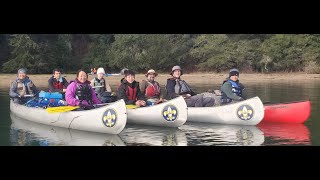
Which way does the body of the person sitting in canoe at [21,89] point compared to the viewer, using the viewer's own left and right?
facing the viewer

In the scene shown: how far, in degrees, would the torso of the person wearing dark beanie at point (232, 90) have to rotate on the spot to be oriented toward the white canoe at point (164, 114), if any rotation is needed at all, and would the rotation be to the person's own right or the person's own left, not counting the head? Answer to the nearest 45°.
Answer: approximately 90° to the person's own right

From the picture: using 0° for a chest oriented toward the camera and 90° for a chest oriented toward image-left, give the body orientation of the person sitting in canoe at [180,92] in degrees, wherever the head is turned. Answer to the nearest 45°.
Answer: approximately 315°

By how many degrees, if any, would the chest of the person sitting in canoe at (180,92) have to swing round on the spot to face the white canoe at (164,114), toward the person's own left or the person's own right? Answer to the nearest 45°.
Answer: approximately 45° to the person's own right

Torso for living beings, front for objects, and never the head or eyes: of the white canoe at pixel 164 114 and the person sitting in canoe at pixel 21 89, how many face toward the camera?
1

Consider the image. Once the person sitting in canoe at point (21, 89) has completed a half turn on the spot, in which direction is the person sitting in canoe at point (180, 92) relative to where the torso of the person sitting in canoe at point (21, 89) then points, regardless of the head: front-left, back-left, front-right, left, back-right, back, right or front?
back-right
